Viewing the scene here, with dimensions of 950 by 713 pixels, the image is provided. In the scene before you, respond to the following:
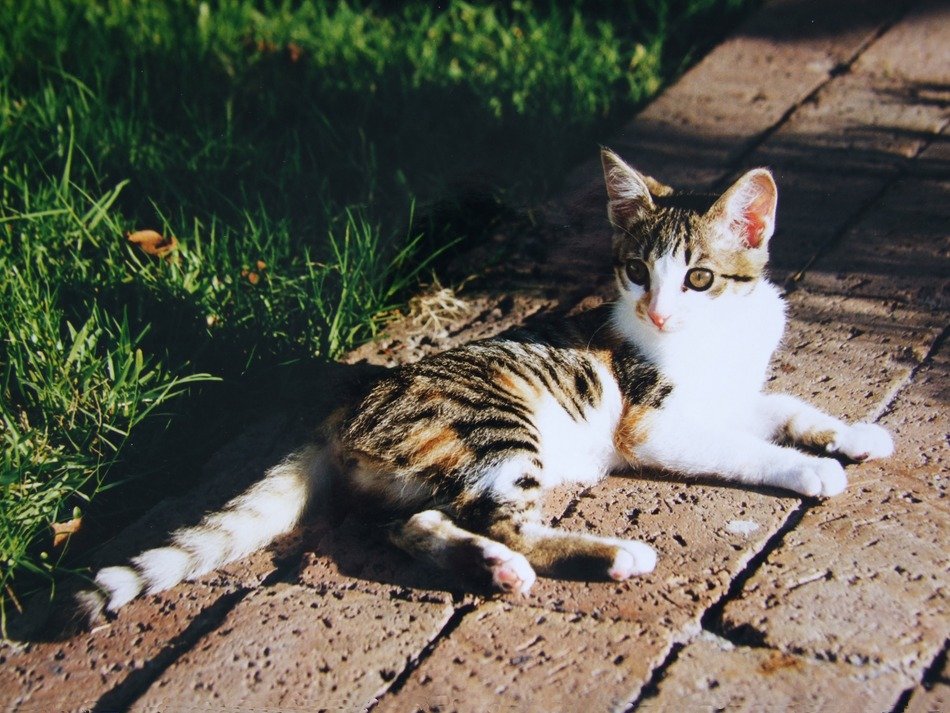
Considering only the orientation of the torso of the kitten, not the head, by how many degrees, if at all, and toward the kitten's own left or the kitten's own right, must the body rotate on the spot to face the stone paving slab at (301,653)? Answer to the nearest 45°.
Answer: approximately 135° to the kitten's own right

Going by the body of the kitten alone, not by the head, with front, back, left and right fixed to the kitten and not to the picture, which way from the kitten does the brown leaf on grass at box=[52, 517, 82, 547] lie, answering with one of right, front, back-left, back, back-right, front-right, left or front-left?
back

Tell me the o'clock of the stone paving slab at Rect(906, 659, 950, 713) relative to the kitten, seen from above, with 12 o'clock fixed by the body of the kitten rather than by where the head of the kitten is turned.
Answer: The stone paving slab is roughly at 2 o'clock from the kitten.

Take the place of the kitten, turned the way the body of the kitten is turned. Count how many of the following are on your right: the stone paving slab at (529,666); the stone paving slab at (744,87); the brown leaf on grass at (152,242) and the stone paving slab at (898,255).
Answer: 1

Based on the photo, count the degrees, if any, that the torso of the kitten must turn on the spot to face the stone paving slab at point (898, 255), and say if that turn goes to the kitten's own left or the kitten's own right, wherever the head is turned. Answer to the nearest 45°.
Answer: approximately 45° to the kitten's own left

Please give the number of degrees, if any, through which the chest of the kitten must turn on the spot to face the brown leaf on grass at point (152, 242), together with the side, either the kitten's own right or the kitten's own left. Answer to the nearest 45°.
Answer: approximately 135° to the kitten's own left

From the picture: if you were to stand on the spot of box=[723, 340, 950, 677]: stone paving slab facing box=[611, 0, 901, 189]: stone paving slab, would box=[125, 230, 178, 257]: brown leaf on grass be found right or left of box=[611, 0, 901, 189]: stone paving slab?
left

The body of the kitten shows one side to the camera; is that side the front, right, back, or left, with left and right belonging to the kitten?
right

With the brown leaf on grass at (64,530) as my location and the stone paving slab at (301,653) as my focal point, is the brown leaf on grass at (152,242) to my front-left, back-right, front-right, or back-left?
back-left
